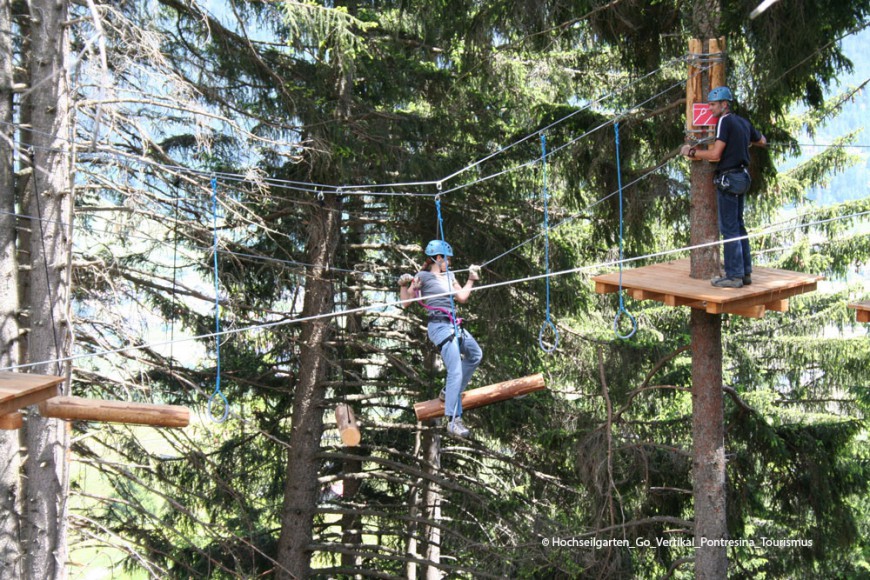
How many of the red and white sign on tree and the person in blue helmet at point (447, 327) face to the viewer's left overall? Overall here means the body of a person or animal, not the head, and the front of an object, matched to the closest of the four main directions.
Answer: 0

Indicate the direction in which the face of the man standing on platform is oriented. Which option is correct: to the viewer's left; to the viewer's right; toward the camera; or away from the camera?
to the viewer's left

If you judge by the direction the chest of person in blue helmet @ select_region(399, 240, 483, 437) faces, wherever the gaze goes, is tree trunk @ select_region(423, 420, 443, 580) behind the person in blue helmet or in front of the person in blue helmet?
behind

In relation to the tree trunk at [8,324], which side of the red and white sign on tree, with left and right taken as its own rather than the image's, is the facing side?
right

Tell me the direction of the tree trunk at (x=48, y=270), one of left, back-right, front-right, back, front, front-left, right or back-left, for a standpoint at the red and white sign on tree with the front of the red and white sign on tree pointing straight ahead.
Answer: right

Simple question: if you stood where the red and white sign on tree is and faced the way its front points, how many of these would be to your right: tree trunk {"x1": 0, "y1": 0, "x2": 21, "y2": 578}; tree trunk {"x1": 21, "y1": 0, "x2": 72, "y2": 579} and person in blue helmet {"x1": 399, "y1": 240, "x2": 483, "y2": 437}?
3

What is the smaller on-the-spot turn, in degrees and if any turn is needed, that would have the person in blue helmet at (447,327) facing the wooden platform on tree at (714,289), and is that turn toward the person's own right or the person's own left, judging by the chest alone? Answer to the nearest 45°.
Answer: approximately 45° to the person's own left

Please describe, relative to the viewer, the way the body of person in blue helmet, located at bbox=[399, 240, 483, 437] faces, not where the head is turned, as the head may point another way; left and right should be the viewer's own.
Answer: facing the viewer and to the right of the viewer

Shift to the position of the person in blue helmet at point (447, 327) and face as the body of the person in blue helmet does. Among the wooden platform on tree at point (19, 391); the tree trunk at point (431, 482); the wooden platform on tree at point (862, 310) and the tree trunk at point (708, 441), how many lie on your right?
1
